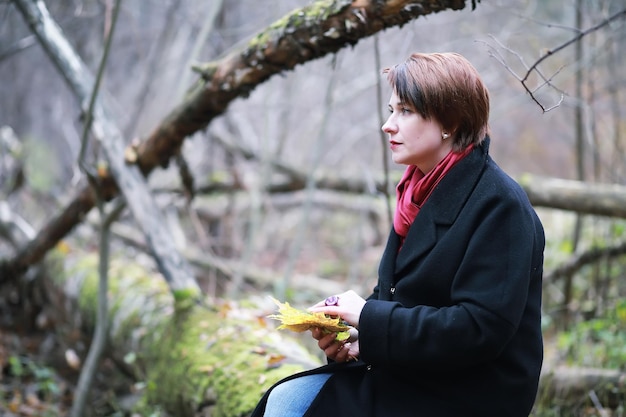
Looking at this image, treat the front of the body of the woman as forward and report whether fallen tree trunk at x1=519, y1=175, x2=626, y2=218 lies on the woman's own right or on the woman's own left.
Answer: on the woman's own right

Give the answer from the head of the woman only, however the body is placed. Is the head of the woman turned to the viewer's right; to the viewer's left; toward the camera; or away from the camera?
to the viewer's left

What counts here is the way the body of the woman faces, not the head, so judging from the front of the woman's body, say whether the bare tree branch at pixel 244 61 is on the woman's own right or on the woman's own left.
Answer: on the woman's own right

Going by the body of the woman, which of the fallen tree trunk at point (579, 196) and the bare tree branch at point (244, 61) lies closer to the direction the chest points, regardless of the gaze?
the bare tree branch

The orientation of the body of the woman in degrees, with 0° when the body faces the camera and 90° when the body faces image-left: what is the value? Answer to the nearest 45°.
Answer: approximately 90°
